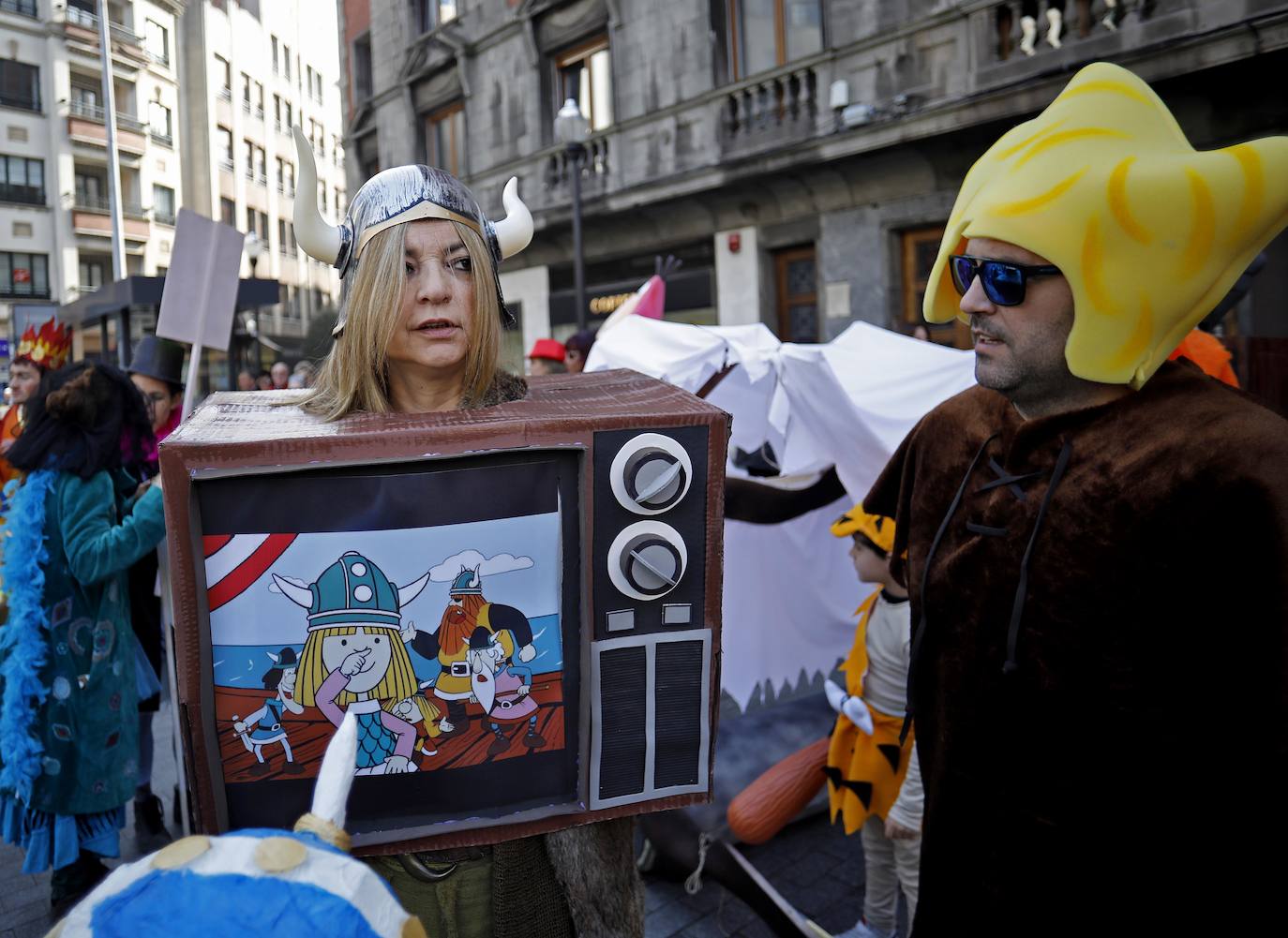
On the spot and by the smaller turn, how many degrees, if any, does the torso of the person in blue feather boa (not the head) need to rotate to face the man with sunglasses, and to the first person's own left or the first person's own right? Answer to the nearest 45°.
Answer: approximately 90° to the first person's own right

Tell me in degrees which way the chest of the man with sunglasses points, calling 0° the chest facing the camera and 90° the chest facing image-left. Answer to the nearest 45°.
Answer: approximately 45°

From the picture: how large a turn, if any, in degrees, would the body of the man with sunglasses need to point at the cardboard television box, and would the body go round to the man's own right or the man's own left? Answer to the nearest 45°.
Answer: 0° — they already face it

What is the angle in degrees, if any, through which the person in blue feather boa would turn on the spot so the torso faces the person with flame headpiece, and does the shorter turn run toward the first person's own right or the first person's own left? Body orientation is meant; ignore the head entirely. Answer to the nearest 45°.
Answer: approximately 45° to the first person's own left

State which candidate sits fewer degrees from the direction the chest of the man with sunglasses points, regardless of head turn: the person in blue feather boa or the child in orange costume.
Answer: the person in blue feather boa

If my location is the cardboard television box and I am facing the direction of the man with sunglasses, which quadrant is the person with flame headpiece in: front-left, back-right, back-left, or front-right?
back-left

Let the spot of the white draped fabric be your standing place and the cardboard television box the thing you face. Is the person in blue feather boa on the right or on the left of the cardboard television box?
right

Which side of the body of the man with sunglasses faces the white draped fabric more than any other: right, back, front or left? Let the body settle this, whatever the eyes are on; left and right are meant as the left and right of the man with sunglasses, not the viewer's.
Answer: right

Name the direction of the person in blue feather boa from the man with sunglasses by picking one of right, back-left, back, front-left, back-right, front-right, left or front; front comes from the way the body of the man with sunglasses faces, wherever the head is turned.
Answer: front-right

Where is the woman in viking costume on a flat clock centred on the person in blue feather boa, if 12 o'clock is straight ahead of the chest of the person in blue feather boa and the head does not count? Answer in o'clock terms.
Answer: The woman in viking costume is roughly at 4 o'clock from the person in blue feather boa.

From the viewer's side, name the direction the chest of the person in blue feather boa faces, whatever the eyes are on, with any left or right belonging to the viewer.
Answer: facing away from the viewer and to the right of the viewer

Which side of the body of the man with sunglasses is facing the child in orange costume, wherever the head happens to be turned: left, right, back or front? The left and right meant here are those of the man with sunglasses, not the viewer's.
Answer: right

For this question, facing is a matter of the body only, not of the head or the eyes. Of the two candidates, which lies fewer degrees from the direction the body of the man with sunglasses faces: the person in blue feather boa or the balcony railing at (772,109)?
the person in blue feather boa

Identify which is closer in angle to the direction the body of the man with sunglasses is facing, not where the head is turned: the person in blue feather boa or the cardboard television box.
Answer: the cardboard television box
